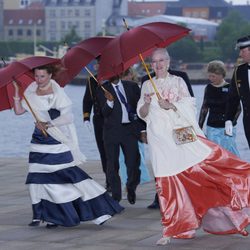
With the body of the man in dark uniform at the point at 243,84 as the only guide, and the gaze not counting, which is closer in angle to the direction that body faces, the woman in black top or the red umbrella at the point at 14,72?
the red umbrella

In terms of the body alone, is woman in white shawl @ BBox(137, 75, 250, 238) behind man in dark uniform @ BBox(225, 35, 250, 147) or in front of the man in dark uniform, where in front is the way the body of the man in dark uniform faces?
in front

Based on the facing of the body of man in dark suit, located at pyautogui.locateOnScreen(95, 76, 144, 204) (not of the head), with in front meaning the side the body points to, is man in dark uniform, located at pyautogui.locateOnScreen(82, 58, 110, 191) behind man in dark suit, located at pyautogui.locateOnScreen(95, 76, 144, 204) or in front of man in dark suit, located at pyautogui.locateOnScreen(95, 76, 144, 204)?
behind

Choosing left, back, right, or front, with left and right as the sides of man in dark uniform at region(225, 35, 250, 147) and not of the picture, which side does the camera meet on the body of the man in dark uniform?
front

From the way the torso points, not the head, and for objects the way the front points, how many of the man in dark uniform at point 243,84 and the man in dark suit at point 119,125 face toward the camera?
2

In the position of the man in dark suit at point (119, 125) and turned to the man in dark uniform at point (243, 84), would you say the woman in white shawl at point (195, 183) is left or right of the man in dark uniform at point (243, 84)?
right

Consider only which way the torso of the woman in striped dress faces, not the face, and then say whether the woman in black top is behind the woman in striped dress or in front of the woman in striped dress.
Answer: behind

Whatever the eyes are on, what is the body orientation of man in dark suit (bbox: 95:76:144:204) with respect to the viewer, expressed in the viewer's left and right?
facing the viewer

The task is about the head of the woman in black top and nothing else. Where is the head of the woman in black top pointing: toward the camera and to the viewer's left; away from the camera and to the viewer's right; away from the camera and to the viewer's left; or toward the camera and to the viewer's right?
toward the camera and to the viewer's left

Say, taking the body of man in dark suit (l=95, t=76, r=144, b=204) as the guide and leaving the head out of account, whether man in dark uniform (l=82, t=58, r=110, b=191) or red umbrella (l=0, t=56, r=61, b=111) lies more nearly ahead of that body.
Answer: the red umbrella

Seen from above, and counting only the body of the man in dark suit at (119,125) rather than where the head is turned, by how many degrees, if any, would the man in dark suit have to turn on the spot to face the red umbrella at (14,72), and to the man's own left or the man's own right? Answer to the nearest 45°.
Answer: approximately 45° to the man's own right

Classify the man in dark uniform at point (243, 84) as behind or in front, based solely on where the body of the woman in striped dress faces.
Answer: behind
